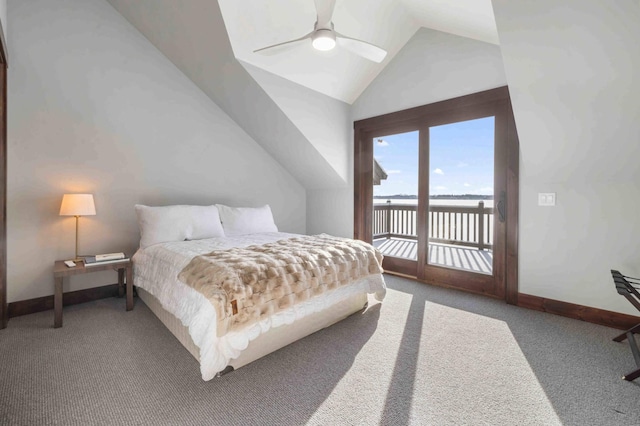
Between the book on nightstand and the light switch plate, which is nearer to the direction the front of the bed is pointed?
the light switch plate

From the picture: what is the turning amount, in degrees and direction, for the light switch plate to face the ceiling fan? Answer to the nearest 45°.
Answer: approximately 45° to its right

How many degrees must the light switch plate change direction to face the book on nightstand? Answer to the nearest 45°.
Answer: approximately 45° to its right

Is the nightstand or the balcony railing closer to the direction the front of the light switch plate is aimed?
the nightstand

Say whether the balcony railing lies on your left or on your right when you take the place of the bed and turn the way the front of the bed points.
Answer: on your left

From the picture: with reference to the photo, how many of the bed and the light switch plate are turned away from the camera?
0

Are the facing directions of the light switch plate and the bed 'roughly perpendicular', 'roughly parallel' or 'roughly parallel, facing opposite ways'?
roughly perpendicular

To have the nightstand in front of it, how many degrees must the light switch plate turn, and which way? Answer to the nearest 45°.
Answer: approximately 45° to its right

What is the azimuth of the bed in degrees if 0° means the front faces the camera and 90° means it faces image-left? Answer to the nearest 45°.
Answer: approximately 315°

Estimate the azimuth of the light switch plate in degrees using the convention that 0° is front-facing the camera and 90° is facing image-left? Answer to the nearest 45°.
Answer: approximately 0°
